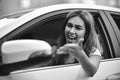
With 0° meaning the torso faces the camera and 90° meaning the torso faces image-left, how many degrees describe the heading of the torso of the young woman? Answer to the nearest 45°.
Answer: approximately 45°

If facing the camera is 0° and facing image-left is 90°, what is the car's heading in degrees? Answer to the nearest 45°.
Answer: approximately 45°

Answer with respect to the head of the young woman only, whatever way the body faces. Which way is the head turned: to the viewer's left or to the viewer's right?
to the viewer's left
